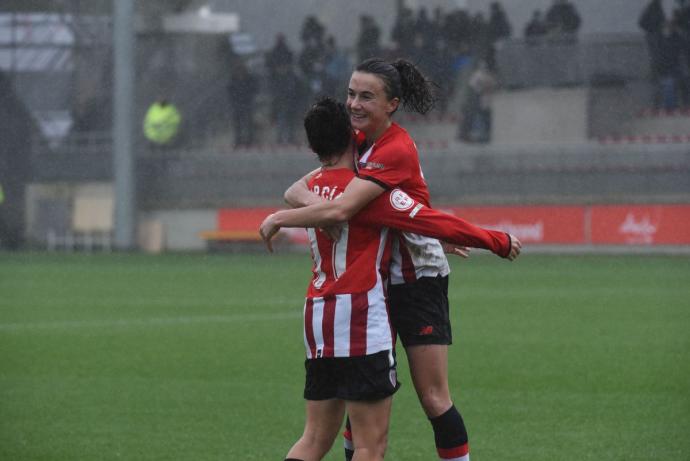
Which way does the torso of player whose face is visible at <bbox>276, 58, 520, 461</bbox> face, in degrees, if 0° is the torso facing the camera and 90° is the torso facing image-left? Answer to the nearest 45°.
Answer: approximately 45°

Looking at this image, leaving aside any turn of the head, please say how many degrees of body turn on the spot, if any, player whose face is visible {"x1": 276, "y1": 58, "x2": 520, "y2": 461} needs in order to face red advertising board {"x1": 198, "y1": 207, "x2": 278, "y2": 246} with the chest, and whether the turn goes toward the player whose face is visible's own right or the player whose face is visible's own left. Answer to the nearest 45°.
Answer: approximately 135° to the player whose face is visible's own right

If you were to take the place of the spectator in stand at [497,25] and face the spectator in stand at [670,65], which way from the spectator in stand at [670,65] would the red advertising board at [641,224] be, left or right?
right

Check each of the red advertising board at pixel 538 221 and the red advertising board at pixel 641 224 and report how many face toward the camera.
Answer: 2

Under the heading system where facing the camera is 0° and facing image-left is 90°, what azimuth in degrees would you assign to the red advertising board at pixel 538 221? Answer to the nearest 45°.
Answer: approximately 0°

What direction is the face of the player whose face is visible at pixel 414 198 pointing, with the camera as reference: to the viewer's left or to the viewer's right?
to the viewer's left

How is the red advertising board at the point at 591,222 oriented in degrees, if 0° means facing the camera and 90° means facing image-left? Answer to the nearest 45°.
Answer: approximately 0°

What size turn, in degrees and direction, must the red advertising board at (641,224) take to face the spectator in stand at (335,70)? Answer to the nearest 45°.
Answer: approximately 135° to its right
